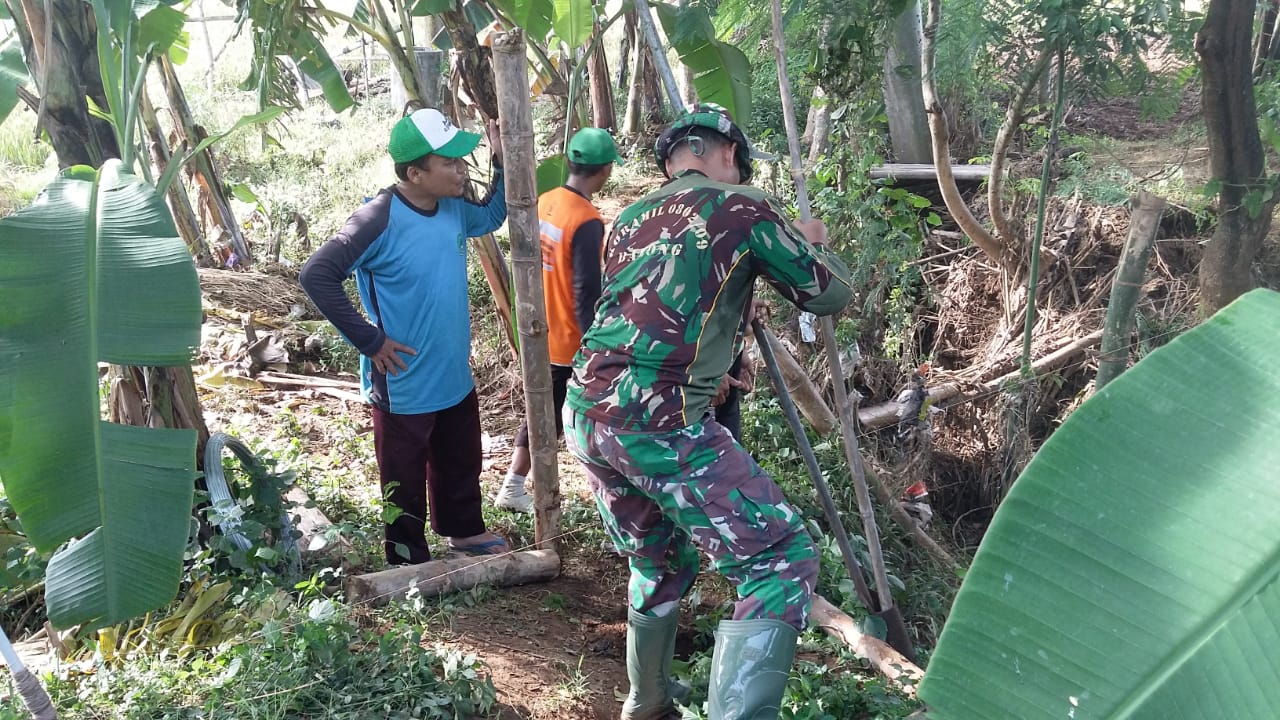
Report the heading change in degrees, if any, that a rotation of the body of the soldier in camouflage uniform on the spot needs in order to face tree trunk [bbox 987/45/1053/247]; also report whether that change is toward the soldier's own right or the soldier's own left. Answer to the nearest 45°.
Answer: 0° — they already face it

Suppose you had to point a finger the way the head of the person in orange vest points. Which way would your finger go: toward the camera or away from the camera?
away from the camera

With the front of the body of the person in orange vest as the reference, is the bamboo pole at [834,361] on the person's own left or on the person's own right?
on the person's own right

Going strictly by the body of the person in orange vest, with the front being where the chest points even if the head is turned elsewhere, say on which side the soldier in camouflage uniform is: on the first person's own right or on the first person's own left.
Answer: on the first person's own right

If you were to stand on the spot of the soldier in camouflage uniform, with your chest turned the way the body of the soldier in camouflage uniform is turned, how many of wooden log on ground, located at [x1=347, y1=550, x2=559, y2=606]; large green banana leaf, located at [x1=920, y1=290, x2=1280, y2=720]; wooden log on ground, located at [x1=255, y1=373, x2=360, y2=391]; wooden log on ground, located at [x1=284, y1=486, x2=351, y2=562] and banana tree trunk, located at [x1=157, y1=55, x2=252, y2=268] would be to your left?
4

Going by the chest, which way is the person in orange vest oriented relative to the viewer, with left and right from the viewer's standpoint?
facing away from the viewer and to the right of the viewer

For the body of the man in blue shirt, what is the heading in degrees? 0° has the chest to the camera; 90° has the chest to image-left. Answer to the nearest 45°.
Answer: approximately 315°

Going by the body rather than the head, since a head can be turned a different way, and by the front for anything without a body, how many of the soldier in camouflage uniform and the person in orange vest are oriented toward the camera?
0

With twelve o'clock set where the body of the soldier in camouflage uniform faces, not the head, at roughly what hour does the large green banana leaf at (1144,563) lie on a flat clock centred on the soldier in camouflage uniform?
The large green banana leaf is roughly at 4 o'clock from the soldier in camouflage uniform.

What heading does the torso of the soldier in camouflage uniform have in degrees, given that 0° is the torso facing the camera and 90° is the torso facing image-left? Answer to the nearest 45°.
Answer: approximately 225°

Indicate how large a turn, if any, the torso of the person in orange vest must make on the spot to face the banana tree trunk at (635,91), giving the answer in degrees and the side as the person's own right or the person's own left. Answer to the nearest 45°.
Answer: approximately 45° to the person's own left

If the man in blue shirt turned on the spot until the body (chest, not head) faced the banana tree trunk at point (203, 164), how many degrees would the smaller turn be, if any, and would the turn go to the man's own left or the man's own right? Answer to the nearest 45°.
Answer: approximately 135° to the man's own left

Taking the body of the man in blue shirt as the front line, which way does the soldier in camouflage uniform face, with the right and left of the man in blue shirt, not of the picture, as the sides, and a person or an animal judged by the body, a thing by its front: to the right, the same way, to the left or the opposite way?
to the left

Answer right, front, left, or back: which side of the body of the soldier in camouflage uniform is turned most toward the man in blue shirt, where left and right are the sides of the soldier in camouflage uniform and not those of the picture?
left

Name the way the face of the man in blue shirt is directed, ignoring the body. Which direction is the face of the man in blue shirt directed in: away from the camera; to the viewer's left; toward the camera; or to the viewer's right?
to the viewer's right
